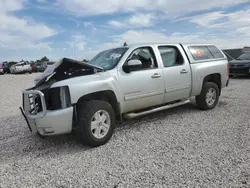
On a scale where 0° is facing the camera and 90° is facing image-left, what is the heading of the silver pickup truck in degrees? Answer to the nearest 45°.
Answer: approximately 45°
